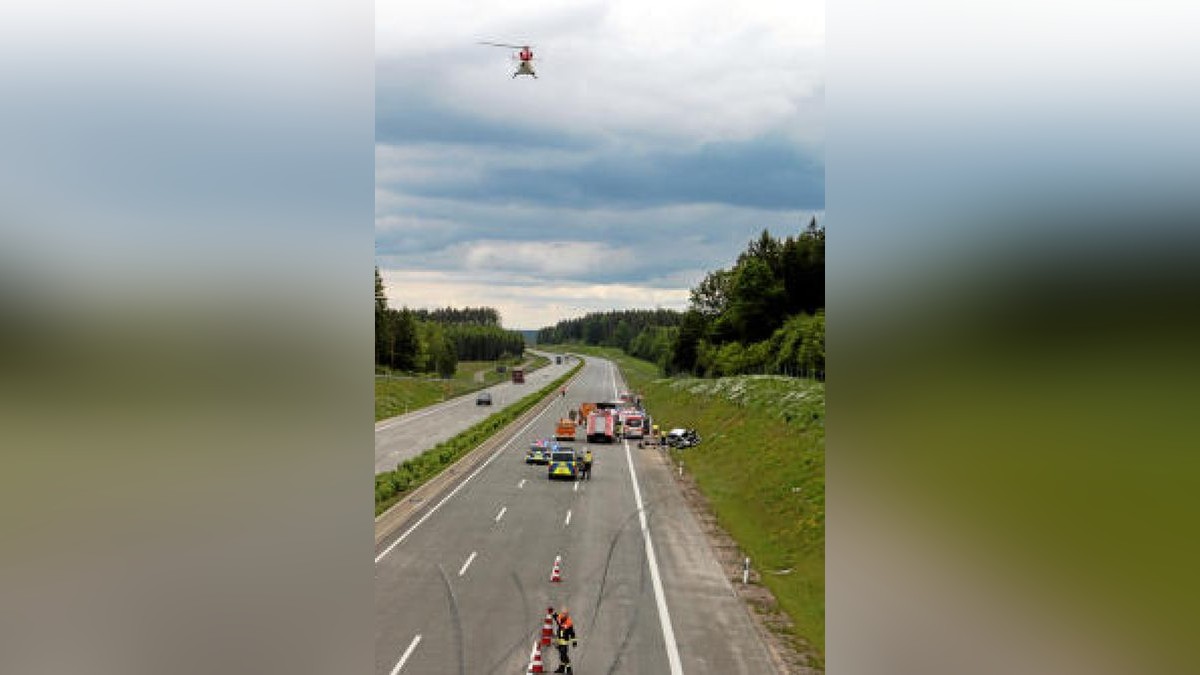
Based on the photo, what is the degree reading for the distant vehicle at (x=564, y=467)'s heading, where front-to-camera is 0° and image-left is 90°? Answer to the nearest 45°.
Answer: approximately 180°

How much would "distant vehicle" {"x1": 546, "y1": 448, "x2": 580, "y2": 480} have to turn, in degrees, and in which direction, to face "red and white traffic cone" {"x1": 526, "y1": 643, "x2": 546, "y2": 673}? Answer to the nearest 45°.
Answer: approximately 180°

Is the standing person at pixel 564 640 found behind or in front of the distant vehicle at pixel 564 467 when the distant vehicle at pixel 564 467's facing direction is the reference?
behind
